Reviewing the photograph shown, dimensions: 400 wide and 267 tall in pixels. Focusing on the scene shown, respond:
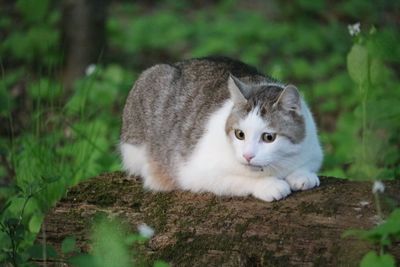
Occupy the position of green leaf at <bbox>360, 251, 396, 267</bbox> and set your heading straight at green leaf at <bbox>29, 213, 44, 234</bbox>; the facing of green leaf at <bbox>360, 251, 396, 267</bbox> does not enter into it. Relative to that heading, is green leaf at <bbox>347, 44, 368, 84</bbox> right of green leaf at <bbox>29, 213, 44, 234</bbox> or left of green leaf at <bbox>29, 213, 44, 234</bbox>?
right

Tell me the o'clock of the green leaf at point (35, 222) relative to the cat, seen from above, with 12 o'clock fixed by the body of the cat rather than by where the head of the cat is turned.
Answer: The green leaf is roughly at 5 o'clock from the cat.

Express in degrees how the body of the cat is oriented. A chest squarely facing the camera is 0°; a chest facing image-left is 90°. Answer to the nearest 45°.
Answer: approximately 315°

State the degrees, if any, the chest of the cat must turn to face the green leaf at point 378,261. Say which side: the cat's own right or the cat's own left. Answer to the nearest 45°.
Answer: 0° — it already faces it
